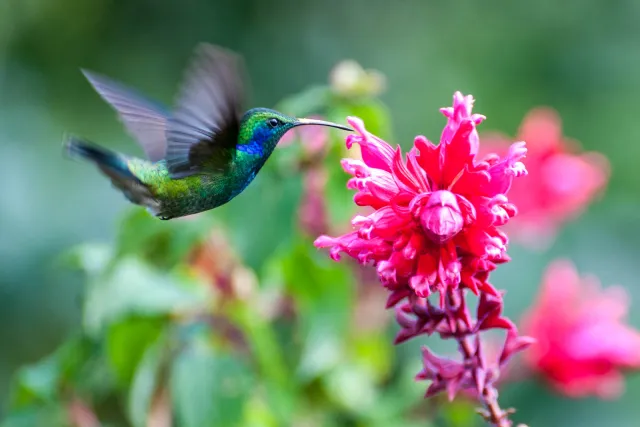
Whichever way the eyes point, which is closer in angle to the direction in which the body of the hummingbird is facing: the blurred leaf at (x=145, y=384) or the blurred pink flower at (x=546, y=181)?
the blurred pink flower

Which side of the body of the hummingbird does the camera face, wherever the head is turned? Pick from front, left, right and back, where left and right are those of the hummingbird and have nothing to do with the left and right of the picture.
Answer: right

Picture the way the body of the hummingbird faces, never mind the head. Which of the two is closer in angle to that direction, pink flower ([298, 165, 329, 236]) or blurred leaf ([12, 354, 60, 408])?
the pink flower
